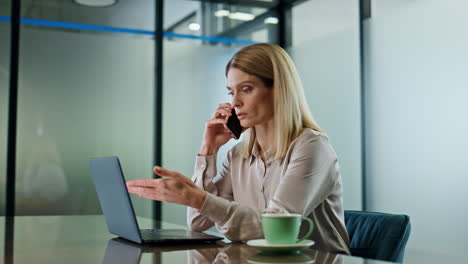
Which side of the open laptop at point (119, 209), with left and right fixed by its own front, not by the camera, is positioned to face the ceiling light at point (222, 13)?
left

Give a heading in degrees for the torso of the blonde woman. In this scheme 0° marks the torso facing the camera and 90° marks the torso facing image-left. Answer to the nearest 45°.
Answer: approximately 45°

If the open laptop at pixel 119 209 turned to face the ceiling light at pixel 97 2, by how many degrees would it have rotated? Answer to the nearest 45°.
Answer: approximately 90° to its left

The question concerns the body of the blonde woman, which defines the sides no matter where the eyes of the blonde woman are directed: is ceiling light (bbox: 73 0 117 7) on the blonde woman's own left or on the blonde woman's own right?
on the blonde woman's own right

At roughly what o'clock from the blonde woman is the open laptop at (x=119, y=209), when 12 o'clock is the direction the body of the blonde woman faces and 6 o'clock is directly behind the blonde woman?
The open laptop is roughly at 12 o'clock from the blonde woman.

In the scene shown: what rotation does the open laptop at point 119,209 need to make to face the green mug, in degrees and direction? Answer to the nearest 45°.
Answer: approximately 45° to its right

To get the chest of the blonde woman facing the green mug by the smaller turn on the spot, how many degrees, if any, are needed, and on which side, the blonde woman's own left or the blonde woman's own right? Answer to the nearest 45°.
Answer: approximately 45° to the blonde woman's own left

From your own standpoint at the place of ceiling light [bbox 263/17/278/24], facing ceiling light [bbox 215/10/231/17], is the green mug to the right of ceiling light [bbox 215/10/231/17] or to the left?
left

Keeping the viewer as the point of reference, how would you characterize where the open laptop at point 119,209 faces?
facing to the right of the viewer

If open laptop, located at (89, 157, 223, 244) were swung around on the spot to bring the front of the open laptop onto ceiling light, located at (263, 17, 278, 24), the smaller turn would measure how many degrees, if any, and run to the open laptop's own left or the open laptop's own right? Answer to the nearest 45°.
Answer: approximately 90° to the open laptop's own left

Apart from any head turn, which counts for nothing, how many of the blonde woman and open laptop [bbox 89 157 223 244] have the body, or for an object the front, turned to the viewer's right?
1

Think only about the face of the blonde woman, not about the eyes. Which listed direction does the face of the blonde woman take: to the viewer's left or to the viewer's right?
to the viewer's left

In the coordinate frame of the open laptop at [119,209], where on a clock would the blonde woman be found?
The blonde woman is roughly at 11 o'clock from the open laptop.
